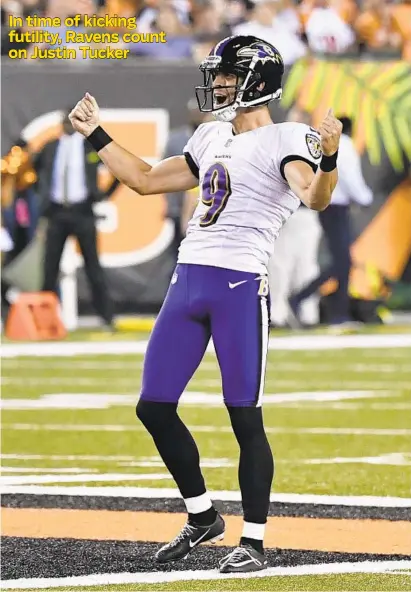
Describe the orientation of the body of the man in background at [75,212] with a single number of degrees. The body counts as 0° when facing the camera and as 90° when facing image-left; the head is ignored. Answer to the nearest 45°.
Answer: approximately 0°

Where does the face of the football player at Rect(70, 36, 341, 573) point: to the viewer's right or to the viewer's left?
to the viewer's left

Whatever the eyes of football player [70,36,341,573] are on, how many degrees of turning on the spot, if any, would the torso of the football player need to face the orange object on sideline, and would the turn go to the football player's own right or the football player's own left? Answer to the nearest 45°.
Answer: approximately 135° to the football player's own right

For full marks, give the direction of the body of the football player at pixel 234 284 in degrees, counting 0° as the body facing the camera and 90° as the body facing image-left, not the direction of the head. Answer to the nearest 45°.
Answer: approximately 45°

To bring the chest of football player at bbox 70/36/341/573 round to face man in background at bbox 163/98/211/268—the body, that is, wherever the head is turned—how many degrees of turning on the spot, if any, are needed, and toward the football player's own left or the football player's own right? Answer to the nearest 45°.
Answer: approximately 135° to the football player's own right
